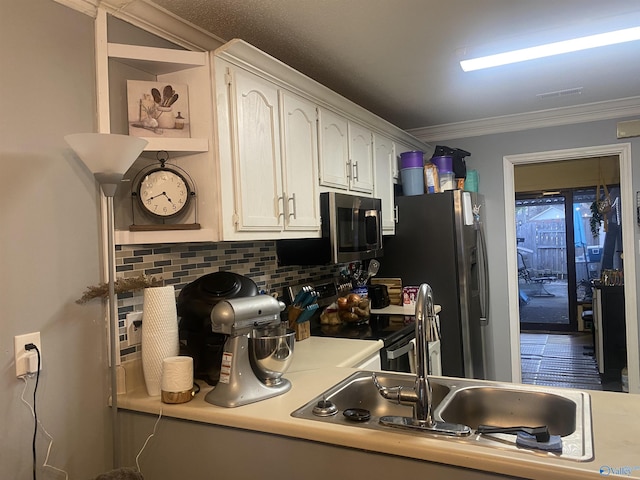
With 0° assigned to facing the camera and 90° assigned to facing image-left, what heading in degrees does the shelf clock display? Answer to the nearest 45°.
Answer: approximately 0°

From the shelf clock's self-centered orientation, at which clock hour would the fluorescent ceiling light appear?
The fluorescent ceiling light is roughly at 9 o'clock from the shelf clock.

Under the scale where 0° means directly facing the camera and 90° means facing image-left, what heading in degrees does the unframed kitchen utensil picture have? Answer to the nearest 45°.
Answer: approximately 0°

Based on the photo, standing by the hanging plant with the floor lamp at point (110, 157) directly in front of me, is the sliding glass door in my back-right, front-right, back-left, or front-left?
back-right
